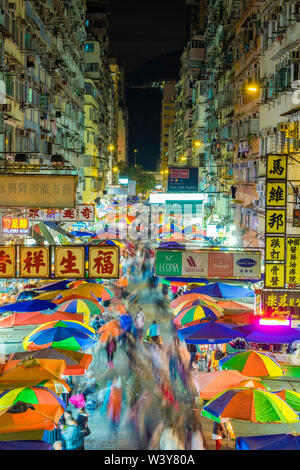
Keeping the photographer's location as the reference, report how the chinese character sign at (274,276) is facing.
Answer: facing the viewer

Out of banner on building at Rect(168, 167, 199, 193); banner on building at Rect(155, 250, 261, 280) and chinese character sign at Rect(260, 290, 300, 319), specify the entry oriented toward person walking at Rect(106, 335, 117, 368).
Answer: banner on building at Rect(168, 167, 199, 193)

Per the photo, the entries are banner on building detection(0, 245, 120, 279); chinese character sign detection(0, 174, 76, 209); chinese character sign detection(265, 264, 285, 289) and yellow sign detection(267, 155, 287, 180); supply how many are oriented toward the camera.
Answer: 4

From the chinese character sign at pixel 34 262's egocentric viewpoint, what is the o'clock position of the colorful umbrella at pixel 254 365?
The colorful umbrella is roughly at 10 o'clock from the chinese character sign.

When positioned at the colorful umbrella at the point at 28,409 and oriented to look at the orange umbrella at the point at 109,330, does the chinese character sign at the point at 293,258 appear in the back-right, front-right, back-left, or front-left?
front-right

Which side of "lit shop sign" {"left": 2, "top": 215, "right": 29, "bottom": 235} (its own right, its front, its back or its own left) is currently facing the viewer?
front

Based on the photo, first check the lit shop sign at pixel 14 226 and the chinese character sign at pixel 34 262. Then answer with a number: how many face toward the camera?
2

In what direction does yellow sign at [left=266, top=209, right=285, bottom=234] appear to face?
toward the camera

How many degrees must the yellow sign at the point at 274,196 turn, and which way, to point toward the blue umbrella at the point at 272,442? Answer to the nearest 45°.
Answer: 0° — it already faces it

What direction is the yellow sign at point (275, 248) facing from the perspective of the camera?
toward the camera

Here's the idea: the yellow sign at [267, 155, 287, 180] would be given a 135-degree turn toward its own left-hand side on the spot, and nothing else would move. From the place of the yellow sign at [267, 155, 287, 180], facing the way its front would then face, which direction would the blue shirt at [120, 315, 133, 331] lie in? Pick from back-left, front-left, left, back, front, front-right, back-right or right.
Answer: left

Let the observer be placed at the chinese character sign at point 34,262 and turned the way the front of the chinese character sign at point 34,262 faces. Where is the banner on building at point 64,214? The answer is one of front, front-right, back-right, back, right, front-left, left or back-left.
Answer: back
